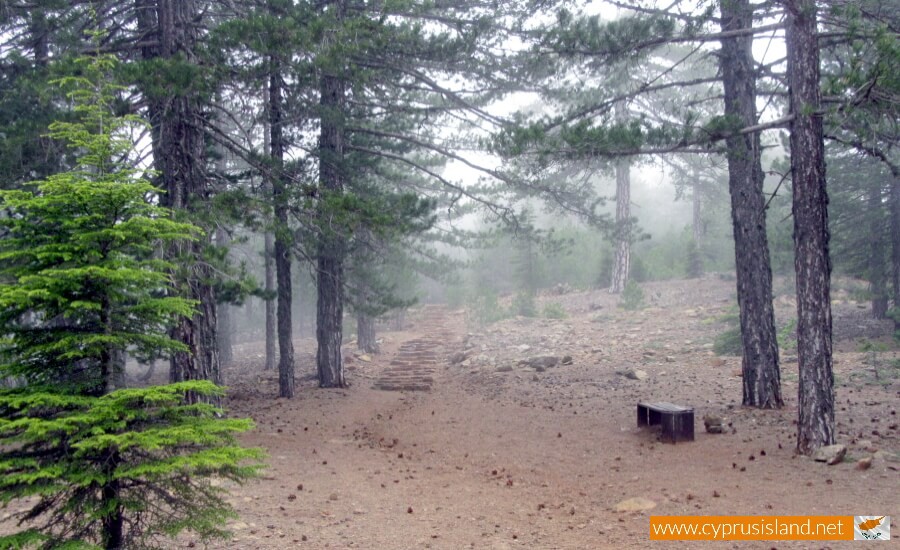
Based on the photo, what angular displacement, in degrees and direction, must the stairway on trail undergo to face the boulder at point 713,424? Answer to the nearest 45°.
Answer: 0° — it already faces it

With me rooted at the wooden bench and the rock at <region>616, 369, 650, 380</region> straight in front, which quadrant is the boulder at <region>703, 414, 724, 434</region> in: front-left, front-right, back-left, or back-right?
front-right

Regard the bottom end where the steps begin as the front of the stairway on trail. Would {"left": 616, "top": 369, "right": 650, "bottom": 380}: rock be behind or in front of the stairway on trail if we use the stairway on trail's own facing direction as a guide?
in front

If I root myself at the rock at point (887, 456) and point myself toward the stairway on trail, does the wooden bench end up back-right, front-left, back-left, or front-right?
front-left

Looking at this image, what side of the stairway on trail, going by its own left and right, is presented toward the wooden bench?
front

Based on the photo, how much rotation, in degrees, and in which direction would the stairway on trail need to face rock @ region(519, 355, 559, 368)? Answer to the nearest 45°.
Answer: approximately 45° to its left

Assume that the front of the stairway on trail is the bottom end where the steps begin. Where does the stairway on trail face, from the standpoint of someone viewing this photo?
facing the viewer

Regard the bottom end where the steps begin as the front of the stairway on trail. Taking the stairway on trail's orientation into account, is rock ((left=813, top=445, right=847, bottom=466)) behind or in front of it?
in front

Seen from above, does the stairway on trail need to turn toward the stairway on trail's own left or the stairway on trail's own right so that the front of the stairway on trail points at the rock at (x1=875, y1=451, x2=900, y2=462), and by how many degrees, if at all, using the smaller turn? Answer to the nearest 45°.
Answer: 0° — it already faces it

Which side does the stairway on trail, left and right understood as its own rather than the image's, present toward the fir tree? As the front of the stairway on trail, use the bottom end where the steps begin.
front
